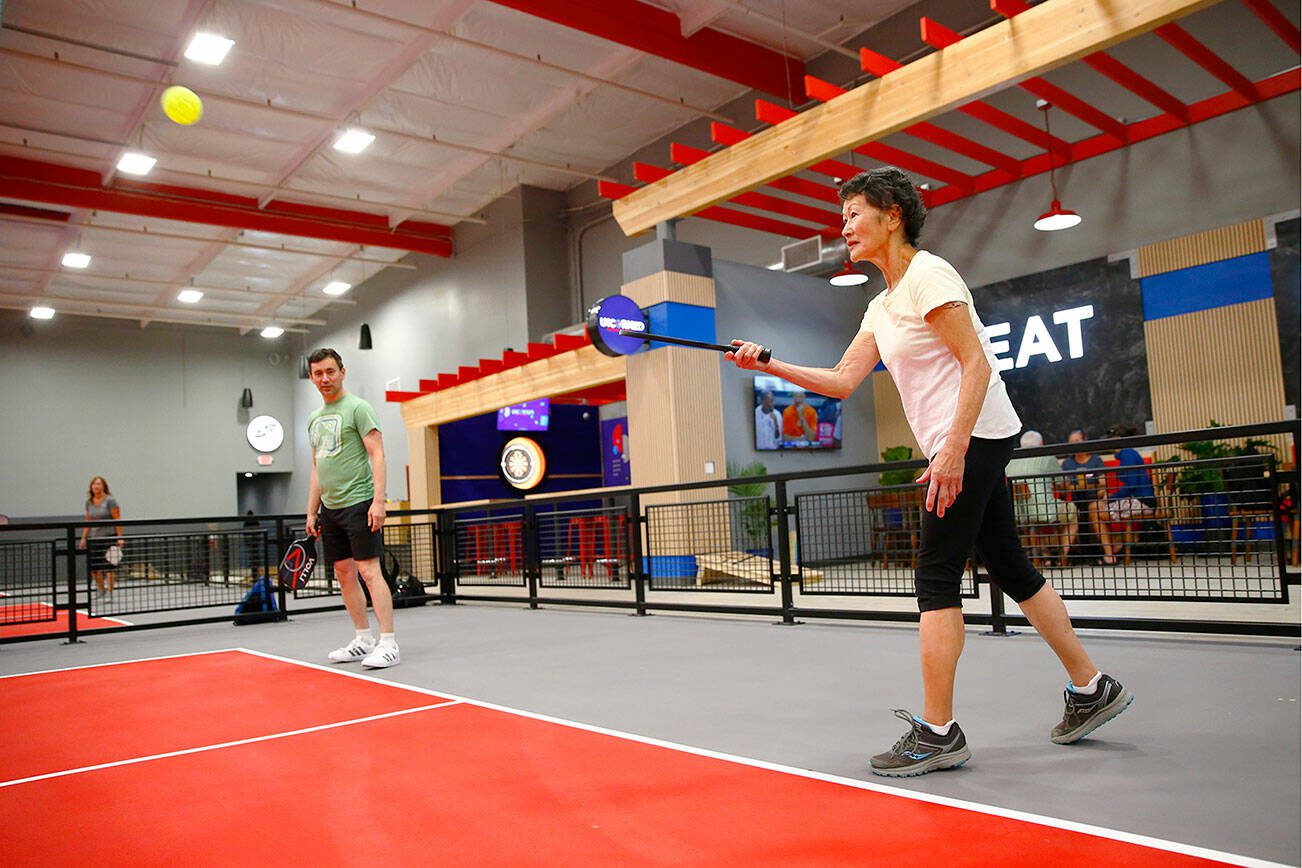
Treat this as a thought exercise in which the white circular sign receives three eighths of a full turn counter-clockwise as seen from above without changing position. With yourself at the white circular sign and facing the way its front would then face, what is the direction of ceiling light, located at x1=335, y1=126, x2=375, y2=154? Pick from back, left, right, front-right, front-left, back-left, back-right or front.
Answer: back-right

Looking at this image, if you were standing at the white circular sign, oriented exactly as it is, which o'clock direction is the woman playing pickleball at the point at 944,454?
The woman playing pickleball is roughly at 12 o'clock from the white circular sign.

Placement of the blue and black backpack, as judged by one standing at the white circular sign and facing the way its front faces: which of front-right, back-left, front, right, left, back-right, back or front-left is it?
front

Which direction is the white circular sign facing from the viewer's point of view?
toward the camera

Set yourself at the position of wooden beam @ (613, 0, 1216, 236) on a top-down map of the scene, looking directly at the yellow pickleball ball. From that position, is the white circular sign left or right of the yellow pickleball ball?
right

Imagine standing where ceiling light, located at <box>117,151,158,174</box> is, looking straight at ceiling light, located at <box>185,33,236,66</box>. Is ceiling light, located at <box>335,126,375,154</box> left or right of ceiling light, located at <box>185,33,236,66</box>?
left

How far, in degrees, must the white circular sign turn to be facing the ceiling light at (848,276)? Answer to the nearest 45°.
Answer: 0° — it already faces it

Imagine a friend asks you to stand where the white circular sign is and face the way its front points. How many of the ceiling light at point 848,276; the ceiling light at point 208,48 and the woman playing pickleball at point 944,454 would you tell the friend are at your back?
0

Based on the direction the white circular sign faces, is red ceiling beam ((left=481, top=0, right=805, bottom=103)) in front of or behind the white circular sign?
in front

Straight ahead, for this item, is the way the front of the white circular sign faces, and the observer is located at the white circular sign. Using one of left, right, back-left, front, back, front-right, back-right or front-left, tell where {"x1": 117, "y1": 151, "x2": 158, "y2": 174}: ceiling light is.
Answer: front

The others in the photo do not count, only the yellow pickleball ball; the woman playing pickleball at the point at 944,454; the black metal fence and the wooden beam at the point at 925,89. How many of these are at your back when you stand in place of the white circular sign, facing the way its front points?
0

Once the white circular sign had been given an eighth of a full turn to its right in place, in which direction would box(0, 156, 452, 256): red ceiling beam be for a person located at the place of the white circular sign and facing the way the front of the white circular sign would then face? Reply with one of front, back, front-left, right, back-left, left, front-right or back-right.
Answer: front-left

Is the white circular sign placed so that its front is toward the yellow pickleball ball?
yes

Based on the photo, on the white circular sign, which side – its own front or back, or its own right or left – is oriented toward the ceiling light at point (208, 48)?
front
